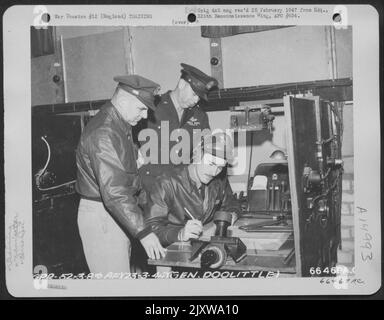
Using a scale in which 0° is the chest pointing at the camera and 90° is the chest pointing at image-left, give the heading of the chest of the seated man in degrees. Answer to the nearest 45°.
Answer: approximately 315°
